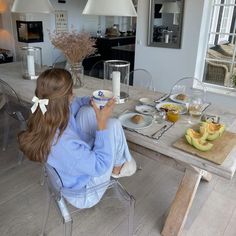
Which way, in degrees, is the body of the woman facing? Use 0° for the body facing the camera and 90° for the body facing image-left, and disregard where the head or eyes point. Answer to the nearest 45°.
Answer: approximately 225°

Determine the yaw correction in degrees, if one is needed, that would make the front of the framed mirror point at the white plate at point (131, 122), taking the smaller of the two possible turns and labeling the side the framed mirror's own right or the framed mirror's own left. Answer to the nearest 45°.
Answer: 0° — it already faces it

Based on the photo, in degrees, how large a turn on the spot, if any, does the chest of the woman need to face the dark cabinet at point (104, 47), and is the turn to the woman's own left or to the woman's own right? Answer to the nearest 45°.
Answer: approximately 45° to the woman's own left

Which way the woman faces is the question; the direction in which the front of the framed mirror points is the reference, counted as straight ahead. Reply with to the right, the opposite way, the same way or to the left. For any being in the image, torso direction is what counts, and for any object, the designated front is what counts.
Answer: the opposite way

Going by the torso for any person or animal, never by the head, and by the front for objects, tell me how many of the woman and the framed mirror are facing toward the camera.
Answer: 1

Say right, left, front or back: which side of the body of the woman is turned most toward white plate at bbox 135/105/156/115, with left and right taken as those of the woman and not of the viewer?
front

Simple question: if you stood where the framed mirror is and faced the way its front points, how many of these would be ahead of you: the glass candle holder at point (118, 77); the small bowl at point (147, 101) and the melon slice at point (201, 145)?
3

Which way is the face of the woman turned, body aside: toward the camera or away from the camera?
away from the camera

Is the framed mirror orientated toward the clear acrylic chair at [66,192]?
yes

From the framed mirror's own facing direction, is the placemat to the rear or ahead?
ahead

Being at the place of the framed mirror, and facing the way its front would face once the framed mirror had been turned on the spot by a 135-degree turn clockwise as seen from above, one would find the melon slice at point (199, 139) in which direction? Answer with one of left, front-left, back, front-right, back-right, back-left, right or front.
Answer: back-left

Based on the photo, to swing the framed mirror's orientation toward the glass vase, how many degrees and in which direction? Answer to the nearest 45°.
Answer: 0° — it already faces it

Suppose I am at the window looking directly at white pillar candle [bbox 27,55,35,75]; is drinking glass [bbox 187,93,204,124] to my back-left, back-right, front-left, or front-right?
front-left

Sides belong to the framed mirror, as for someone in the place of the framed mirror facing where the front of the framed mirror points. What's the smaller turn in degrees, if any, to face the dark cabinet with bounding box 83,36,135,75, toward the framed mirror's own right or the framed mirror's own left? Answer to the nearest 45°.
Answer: approximately 135° to the framed mirror's own right

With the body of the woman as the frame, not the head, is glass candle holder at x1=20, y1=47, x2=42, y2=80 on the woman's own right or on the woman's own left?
on the woman's own left

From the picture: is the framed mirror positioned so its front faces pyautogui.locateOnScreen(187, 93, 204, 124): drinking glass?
yes

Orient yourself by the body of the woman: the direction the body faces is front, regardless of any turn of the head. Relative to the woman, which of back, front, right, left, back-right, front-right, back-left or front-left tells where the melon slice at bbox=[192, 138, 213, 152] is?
front-right

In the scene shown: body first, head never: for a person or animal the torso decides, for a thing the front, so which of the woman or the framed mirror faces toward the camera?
the framed mirror

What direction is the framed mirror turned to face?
toward the camera

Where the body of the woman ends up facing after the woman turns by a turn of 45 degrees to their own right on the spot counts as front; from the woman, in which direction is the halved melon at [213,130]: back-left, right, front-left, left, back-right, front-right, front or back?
front

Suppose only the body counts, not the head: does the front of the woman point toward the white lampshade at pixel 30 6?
no
